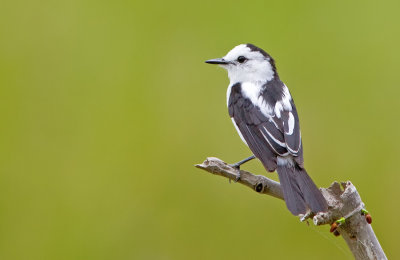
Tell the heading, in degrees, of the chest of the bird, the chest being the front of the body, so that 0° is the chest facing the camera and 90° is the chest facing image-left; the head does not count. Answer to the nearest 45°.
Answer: approximately 135°
